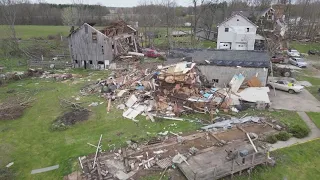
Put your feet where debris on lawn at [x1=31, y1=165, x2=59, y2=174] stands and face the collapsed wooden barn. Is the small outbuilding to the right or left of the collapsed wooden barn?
right

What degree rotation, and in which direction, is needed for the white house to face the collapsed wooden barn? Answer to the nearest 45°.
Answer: approximately 45° to its right

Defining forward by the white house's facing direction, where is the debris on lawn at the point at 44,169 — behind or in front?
in front

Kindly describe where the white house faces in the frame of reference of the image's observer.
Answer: facing the viewer

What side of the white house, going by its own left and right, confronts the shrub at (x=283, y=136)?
front

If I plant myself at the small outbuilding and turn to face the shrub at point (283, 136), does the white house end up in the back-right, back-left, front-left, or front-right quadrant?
back-left

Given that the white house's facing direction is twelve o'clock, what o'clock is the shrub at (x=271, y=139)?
The shrub is roughly at 12 o'clock from the white house.

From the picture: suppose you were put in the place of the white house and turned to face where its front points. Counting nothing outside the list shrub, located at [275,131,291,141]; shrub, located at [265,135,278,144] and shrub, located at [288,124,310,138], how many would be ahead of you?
3

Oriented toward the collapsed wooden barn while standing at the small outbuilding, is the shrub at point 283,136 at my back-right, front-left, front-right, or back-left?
back-left

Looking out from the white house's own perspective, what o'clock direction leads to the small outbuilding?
The small outbuilding is roughly at 12 o'clock from the white house.

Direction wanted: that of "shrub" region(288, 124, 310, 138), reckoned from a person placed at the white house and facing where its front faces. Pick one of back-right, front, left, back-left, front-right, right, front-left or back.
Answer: front
